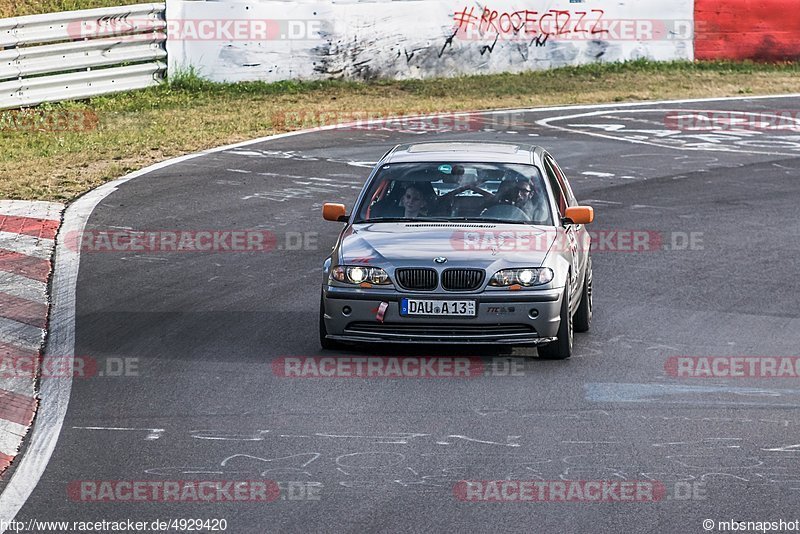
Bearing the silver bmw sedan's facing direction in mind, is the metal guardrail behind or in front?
behind

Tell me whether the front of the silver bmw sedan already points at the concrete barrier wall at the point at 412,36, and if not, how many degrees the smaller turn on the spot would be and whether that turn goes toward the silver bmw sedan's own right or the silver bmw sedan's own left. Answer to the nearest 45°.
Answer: approximately 180°

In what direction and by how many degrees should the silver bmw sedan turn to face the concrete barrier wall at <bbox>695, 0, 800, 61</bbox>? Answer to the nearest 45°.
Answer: approximately 180°

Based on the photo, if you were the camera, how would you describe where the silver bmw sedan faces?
facing the viewer

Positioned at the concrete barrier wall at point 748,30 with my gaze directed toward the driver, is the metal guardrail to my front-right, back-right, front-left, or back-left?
front-right
